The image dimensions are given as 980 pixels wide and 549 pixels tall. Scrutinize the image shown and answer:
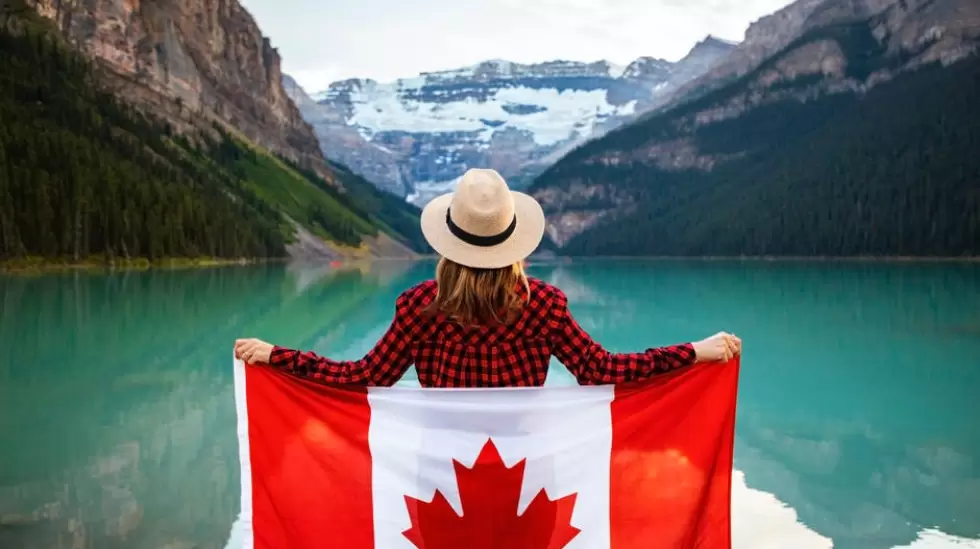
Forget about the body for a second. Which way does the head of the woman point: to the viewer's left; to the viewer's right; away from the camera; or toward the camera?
away from the camera

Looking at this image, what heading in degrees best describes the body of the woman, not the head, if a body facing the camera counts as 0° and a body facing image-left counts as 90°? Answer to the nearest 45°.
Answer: approximately 180°
